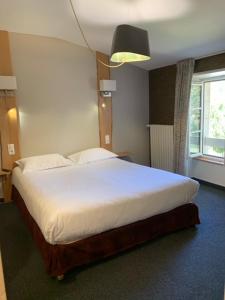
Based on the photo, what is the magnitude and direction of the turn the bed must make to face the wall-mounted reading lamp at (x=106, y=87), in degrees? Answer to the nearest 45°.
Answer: approximately 135° to its left

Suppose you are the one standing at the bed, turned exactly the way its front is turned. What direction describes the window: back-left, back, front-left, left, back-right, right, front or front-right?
left

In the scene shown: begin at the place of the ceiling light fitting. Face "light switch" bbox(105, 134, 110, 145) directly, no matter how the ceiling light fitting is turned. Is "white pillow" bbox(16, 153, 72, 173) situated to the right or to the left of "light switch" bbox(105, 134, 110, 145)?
left

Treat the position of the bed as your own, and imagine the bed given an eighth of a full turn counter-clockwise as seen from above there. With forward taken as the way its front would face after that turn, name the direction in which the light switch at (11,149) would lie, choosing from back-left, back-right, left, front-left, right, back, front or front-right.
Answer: back-left

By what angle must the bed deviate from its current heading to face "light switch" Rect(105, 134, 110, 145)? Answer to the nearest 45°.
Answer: approximately 135° to its left

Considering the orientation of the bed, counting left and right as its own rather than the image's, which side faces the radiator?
left

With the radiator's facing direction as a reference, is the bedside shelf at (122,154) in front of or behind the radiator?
in front

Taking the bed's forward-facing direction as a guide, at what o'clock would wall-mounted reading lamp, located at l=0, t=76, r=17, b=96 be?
The wall-mounted reading lamp is roughly at 4 o'clock from the bed.

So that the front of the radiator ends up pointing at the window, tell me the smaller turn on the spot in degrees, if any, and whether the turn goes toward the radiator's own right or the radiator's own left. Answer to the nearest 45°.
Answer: approximately 135° to the radiator's own left

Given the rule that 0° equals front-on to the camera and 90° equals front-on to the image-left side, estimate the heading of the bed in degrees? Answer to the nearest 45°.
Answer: approximately 315°

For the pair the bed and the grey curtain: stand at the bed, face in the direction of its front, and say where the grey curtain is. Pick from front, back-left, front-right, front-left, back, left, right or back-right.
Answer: left

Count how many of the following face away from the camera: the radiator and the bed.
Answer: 0

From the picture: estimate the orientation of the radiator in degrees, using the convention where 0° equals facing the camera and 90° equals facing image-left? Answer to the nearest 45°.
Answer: approximately 45°
